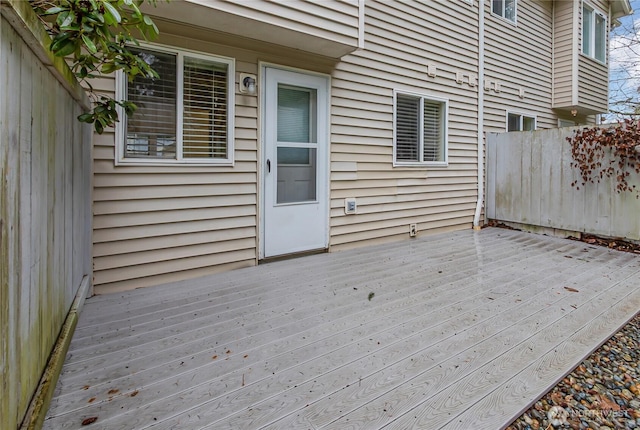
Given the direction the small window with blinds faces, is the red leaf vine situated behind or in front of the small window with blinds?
in front

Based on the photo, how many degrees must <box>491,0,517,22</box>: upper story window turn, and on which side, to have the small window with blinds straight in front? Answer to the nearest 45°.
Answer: approximately 90° to its right

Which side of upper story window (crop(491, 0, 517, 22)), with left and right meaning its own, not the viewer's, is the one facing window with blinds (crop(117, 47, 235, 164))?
right

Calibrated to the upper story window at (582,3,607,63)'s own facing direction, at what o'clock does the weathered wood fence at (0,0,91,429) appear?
The weathered wood fence is roughly at 2 o'clock from the upper story window.

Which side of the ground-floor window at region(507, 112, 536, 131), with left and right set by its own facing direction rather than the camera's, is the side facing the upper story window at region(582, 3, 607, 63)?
left

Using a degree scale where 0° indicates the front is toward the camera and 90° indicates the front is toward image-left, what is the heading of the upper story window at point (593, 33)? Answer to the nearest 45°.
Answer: approximately 315°

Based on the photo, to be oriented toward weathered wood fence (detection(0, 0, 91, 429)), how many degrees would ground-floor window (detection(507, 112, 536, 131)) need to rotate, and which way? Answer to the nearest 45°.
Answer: approximately 45° to its right

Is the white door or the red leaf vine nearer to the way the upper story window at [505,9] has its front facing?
the red leaf vine
